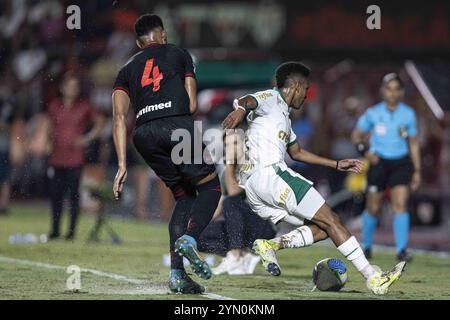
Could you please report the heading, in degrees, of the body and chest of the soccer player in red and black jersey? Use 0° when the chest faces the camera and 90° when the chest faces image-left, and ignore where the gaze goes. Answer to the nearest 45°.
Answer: approximately 225°

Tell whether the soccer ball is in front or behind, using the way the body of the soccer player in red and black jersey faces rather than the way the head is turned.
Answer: in front
